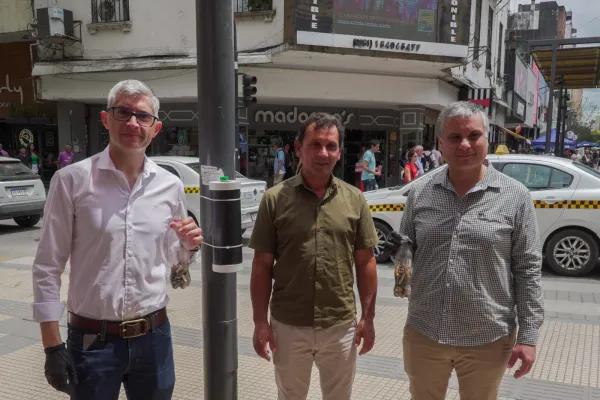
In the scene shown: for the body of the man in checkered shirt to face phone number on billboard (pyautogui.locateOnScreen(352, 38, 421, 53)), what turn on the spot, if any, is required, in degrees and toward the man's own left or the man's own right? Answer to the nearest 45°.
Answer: approximately 180°

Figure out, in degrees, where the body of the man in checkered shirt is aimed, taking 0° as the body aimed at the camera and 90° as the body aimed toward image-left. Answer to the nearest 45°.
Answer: approximately 0°

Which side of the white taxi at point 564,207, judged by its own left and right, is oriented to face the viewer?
left

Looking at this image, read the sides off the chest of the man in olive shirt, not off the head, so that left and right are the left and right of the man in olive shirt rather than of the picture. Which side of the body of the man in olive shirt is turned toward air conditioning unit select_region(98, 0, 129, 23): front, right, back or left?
back

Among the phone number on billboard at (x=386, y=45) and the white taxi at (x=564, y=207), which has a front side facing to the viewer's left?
the white taxi

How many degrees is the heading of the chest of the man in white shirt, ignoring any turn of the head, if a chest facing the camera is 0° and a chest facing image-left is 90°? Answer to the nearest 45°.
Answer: approximately 0°

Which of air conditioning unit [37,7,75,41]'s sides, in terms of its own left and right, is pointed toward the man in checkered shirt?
front

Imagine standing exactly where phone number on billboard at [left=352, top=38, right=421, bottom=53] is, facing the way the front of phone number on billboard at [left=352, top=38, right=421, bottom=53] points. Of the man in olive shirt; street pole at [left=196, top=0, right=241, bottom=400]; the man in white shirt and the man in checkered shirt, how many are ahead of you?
4

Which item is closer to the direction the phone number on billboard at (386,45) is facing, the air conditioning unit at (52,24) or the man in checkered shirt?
the man in checkered shirt

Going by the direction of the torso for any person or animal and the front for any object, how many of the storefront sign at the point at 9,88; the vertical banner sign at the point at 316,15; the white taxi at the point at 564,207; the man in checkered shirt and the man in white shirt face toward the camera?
4
